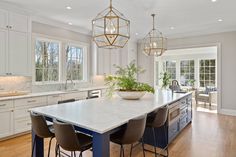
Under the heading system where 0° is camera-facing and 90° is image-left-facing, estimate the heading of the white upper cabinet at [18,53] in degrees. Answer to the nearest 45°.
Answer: approximately 0°

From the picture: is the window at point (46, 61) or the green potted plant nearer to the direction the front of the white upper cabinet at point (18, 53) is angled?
the green potted plant

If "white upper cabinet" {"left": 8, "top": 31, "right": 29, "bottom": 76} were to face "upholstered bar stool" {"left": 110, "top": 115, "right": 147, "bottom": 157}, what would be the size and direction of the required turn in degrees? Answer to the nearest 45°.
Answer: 0° — it already faces it

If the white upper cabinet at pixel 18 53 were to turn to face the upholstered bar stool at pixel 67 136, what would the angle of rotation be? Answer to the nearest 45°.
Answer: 0° — it already faces it

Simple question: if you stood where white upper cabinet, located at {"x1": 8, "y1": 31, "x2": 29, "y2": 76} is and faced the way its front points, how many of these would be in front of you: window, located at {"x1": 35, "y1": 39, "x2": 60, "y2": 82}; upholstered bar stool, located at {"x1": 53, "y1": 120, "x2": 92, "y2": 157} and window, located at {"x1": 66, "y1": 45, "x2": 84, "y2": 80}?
1

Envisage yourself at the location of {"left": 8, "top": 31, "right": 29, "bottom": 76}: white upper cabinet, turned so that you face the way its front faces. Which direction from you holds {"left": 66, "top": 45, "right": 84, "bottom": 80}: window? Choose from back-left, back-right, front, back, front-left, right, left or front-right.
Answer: back-left

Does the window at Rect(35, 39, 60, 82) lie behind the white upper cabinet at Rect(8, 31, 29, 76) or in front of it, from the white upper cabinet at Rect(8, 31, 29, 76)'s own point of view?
behind
